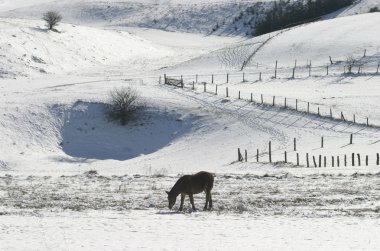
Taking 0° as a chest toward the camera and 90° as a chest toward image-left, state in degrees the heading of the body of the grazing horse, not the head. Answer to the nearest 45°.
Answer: approximately 90°
